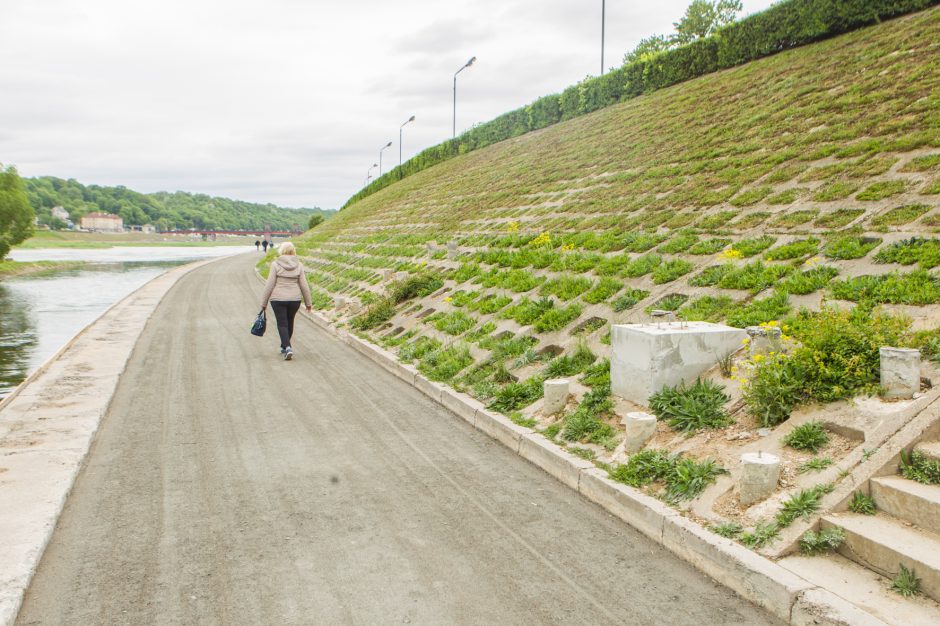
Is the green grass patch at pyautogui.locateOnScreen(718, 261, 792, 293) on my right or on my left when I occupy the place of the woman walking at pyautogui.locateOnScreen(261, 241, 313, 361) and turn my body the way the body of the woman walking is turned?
on my right

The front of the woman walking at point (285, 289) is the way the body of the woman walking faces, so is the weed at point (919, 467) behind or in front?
behind

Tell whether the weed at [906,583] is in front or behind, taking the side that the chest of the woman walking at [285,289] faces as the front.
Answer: behind

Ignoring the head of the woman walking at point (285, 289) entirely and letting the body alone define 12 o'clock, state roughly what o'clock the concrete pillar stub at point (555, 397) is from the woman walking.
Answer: The concrete pillar stub is roughly at 5 o'clock from the woman walking.

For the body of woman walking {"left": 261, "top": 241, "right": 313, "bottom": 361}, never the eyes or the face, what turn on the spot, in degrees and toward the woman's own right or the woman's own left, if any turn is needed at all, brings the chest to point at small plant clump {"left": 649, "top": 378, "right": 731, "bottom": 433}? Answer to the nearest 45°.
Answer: approximately 135° to the woman's own right

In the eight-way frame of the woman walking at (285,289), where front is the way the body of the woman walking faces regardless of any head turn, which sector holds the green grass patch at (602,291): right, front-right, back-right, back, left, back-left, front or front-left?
back-right

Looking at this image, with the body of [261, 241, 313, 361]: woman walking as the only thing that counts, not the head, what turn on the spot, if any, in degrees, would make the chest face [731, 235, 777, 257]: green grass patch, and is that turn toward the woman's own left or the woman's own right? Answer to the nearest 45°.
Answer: approximately 135° to the woman's own right

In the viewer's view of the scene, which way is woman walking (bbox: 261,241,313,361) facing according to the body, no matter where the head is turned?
away from the camera

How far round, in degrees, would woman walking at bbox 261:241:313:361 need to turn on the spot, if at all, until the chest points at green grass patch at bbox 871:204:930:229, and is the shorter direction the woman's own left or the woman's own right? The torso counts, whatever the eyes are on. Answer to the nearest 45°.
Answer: approximately 135° to the woman's own right

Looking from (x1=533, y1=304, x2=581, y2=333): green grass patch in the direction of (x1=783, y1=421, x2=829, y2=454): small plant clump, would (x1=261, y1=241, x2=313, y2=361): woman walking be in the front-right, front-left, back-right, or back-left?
back-right

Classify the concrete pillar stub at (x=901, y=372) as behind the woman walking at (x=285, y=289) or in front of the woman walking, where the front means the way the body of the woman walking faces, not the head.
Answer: behind

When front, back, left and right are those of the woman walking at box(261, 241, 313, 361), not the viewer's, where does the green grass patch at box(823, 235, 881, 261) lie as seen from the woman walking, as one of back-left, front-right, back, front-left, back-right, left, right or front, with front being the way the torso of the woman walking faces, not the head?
back-right
